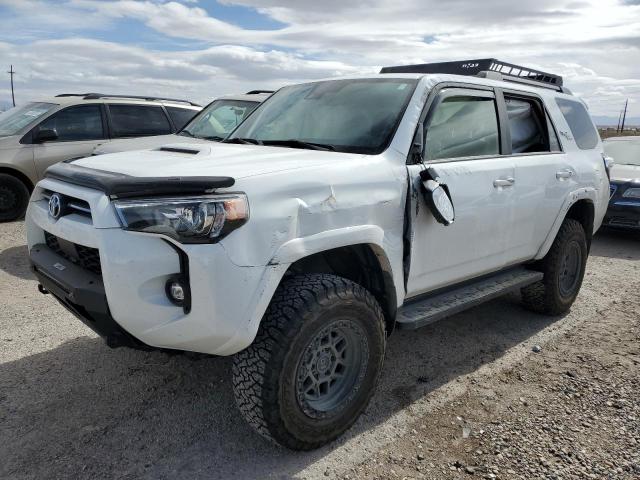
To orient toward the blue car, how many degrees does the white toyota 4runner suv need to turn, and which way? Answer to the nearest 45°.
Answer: approximately 180°

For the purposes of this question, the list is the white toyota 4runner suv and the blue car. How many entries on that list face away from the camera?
0

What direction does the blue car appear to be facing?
toward the camera

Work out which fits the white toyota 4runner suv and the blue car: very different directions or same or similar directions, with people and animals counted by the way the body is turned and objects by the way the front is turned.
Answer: same or similar directions

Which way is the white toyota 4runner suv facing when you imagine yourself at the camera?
facing the viewer and to the left of the viewer

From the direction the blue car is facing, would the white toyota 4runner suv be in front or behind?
in front
